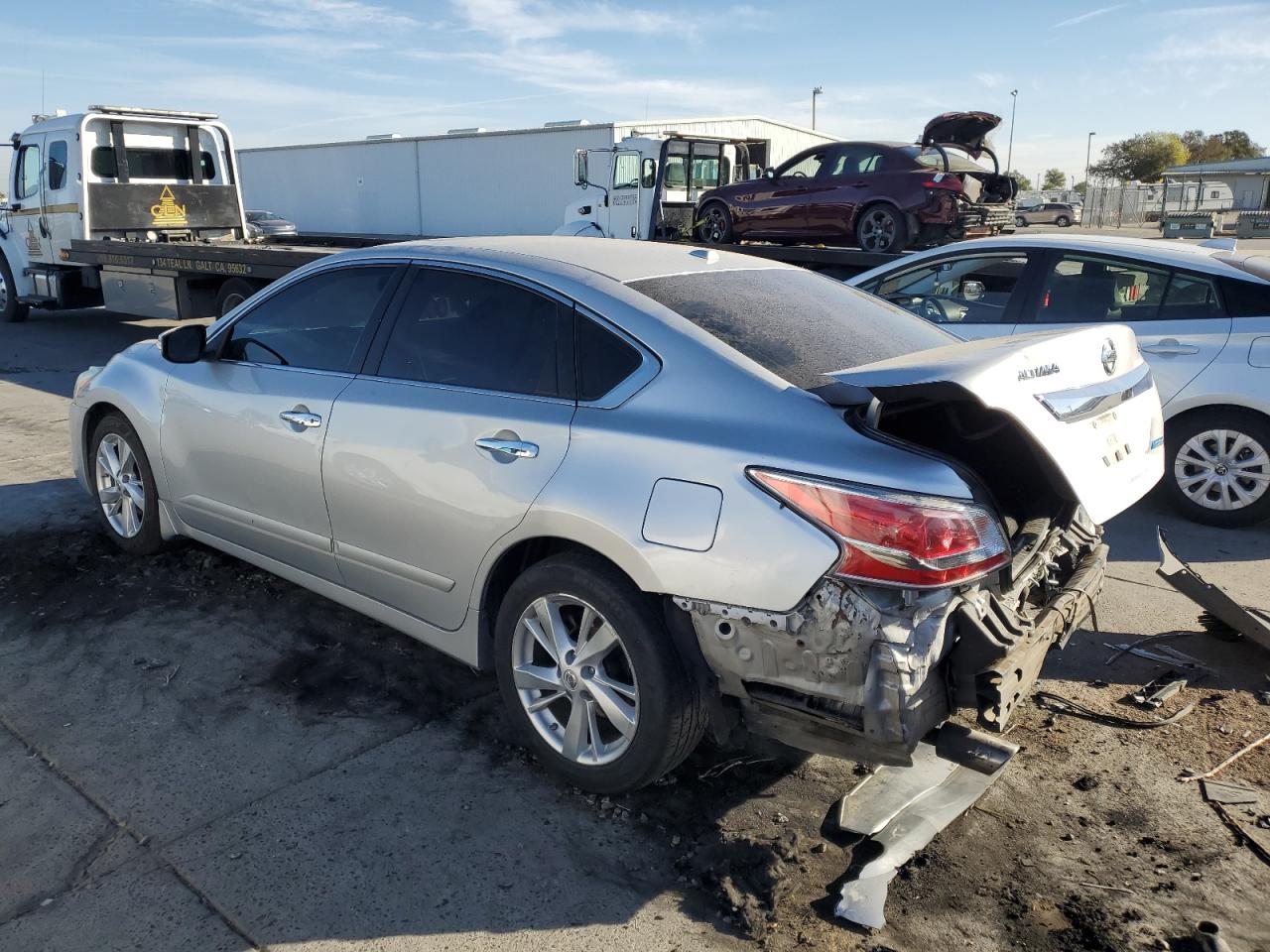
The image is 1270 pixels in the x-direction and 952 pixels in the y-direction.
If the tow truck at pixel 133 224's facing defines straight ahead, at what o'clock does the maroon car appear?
The maroon car is roughly at 5 o'clock from the tow truck.

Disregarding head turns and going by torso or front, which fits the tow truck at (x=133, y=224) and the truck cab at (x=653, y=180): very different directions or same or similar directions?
same or similar directions

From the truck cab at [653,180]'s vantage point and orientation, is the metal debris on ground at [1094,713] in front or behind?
behind

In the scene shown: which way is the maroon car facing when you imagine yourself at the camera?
facing away from the viewer and to the left of the viewer

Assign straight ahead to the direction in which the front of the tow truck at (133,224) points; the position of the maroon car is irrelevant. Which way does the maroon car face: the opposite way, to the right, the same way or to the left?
the same way

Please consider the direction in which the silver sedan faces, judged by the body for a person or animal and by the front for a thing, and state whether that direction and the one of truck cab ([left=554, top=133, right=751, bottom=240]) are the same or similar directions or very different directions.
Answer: same or similar directions

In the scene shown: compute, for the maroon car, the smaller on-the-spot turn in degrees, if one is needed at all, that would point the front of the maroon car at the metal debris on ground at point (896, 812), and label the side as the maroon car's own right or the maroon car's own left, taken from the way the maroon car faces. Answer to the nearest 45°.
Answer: approximately 135° to the maroon car's own left

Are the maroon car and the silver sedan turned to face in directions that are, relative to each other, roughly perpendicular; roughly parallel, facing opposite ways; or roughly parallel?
roughly parallel

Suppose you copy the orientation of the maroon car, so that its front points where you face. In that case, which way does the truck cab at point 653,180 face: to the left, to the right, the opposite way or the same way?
the same way

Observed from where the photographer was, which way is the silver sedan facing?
facing away from the viewer and to the left of the viewer

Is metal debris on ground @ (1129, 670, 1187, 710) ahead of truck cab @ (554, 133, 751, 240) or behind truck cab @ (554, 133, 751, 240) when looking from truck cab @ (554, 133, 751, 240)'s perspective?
behind

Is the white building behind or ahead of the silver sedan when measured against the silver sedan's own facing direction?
ahead
